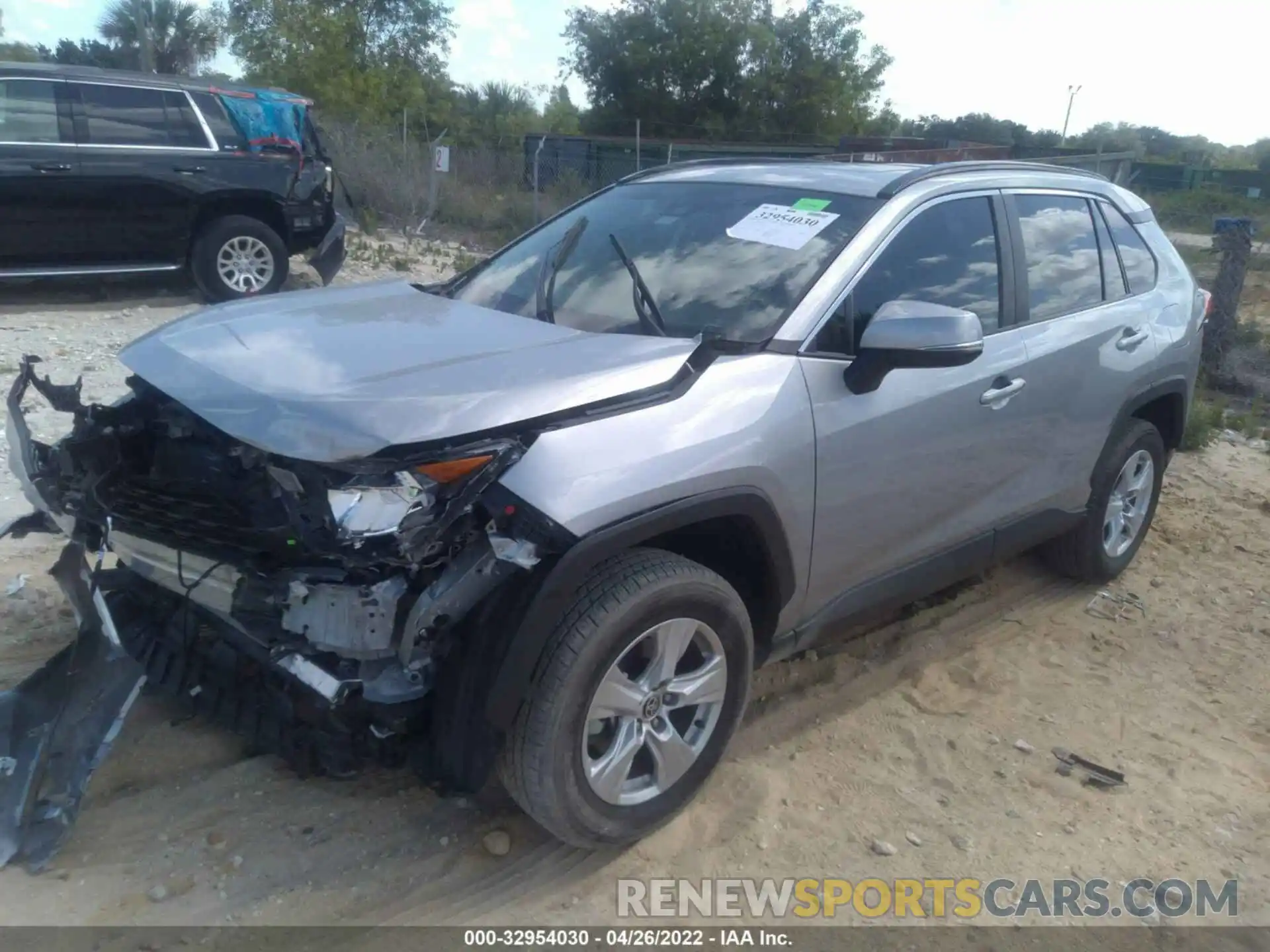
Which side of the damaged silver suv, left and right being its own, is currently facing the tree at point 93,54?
right

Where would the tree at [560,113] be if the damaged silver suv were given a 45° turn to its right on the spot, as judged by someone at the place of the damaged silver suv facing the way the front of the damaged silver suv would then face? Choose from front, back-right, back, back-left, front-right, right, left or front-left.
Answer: right

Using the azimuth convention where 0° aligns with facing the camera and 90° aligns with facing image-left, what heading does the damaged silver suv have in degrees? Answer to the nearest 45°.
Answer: approximately 45°

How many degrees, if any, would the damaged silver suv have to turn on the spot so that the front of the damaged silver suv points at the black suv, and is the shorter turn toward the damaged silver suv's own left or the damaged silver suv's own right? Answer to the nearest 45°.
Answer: approximately 90° to the damaged silver suv's own right

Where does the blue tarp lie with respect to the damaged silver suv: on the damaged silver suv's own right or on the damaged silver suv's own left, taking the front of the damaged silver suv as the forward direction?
on the damaged silver suv's own right

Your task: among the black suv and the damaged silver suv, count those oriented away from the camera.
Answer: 0

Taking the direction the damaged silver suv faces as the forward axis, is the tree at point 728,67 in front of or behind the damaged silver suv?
behind
